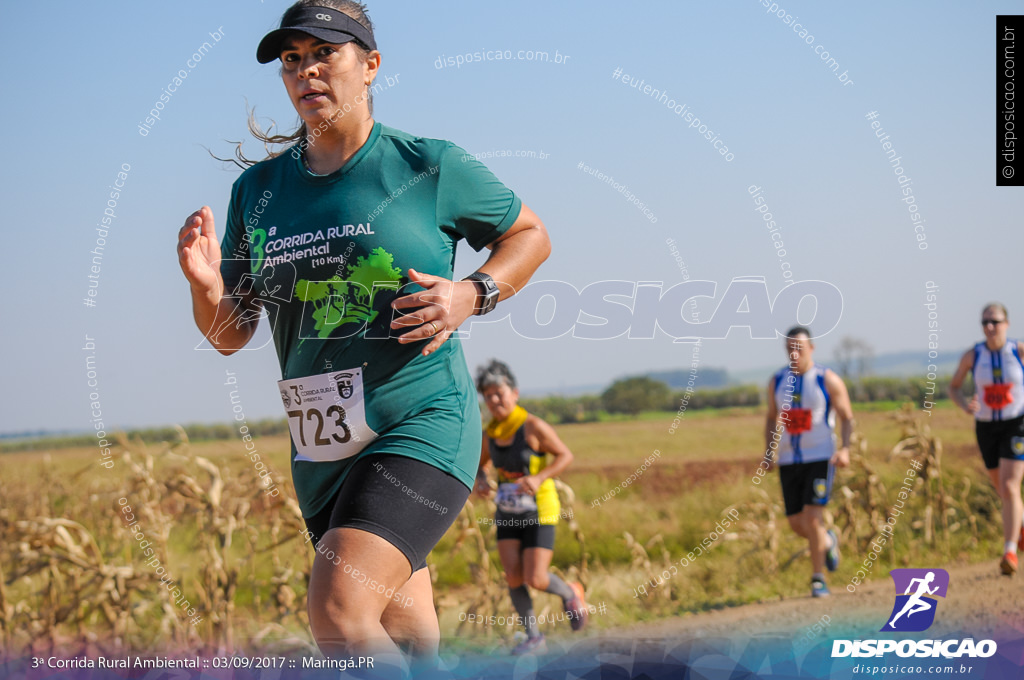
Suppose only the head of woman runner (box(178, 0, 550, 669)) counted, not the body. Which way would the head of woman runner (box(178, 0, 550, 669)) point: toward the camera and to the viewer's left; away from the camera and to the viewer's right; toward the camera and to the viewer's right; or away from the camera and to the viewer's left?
toward the camera and to the viewer's left

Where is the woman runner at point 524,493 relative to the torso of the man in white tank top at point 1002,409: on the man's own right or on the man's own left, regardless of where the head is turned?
on the man's own right

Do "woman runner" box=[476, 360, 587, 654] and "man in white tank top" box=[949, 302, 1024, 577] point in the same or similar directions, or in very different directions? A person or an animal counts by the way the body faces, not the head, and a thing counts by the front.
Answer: same or similar directions

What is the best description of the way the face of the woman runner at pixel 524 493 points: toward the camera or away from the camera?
toward the camera

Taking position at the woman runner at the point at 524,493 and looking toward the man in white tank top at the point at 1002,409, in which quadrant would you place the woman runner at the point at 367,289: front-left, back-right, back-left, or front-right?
back-right

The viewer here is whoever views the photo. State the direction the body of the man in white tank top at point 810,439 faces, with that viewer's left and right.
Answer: facing the viewer and to the left of the viewer

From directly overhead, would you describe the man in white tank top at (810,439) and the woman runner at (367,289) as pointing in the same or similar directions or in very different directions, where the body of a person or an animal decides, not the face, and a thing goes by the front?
same or similar directions

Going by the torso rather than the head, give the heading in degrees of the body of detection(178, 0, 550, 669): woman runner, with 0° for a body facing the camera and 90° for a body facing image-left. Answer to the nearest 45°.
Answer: approximately 45°

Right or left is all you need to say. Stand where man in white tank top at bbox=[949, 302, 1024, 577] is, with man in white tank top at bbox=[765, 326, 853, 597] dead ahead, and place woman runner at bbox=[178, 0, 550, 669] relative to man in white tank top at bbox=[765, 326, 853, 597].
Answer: left

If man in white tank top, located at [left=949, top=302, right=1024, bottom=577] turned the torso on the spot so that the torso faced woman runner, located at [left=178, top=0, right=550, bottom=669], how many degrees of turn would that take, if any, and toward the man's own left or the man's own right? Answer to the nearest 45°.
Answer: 0° — they already face them

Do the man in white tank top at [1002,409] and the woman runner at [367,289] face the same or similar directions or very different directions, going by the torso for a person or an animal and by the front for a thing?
same or similar directions

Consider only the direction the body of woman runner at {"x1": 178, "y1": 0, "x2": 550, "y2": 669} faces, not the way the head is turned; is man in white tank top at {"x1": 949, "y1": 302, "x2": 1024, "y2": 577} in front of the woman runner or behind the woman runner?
behind

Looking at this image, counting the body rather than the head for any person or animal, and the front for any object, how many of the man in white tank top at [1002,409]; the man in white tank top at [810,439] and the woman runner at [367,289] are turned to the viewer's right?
0

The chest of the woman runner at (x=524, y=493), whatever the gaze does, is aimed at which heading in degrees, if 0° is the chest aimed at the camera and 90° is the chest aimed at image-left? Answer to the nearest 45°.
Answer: approximately 45°

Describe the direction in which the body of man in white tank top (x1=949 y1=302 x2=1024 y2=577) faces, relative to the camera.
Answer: toward the camera

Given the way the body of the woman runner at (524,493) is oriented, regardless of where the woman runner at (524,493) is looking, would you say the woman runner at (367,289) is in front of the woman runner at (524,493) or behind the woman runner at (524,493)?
in front

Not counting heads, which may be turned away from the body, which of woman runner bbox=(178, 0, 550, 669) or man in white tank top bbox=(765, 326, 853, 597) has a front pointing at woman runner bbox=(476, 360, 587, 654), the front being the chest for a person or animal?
the man in white tank top
